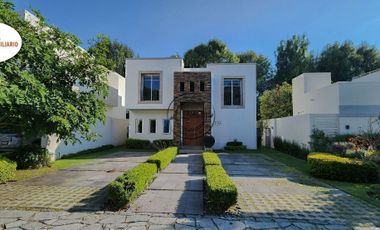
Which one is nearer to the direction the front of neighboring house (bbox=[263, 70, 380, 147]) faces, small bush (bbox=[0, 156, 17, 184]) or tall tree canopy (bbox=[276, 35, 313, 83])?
the small bush

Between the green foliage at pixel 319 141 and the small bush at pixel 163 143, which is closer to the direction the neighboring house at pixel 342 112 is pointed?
the green foliage

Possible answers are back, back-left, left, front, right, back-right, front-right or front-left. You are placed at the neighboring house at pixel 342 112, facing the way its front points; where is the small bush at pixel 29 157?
front-right

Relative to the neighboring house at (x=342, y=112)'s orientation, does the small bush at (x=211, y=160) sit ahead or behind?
ahead

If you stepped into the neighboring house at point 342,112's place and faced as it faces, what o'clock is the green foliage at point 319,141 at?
The green foliage is roughly at 1 o'clock from the neighboring house.

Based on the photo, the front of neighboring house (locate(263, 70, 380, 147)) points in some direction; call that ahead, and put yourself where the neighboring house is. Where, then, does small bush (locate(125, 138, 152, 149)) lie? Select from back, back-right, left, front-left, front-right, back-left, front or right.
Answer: right

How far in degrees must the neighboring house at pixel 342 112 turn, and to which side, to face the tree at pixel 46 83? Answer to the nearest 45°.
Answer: approximately 45° to its right

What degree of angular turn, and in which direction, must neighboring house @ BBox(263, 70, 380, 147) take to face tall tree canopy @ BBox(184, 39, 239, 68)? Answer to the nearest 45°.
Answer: approximately 135° to its right

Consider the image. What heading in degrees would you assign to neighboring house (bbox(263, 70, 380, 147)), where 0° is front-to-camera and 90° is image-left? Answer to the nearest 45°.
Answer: approximately 0°

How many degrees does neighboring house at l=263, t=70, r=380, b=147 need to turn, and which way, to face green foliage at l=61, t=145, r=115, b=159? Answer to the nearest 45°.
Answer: approximately 90° to its right

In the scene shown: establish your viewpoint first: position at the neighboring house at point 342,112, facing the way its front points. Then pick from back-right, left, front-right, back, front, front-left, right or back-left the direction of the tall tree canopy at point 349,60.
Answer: back
